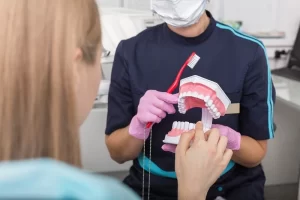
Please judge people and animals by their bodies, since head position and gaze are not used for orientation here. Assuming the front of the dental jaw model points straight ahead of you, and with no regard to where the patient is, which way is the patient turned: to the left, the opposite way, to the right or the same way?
the opposite way

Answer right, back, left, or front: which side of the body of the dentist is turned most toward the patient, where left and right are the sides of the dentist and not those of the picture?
front

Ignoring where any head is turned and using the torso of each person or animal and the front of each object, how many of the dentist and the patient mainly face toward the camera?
1

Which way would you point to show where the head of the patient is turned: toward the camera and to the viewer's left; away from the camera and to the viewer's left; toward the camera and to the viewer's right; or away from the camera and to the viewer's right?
away from the camera and to the viewer's right

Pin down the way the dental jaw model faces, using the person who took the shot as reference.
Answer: facing the viewer and to the left of the viewer

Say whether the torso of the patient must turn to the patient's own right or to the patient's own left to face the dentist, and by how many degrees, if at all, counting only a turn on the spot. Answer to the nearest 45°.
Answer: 0° — they already face them

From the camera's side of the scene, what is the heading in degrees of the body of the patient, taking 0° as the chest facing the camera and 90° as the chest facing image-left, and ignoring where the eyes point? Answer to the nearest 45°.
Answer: approximately 225°

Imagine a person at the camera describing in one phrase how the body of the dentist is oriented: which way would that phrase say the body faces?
toward the camera
